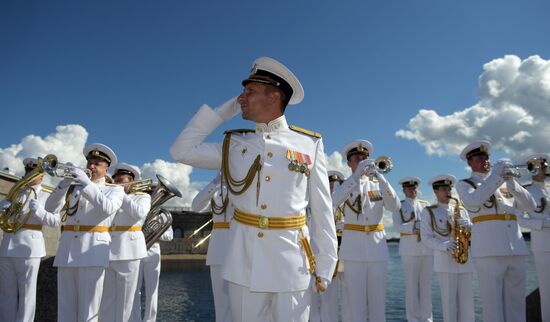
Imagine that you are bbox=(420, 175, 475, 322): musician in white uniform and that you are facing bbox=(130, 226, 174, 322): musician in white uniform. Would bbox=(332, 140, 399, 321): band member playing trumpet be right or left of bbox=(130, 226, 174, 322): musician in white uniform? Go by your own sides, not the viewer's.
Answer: left

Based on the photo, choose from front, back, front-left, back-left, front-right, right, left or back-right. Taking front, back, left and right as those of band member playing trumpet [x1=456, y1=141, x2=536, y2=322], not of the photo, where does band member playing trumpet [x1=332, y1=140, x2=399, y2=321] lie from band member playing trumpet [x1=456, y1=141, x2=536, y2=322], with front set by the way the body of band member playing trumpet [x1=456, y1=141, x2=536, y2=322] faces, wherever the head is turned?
back-right

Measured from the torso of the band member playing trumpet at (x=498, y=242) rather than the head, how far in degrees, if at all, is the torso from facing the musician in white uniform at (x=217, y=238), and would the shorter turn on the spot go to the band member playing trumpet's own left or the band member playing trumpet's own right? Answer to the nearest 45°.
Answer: approximately 135° to the band member playing trumpet's own right

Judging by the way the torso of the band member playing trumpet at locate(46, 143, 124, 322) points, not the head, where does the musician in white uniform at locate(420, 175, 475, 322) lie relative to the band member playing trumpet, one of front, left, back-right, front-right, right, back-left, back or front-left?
back-left

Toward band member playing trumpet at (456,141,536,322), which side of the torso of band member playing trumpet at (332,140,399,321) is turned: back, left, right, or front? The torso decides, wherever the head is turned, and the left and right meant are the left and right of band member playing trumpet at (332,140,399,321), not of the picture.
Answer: left

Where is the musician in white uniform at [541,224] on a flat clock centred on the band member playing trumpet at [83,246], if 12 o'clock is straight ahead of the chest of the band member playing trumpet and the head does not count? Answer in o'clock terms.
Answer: The musician in white uniform is roughly at 8 o'clock from the band member playing trumpet.

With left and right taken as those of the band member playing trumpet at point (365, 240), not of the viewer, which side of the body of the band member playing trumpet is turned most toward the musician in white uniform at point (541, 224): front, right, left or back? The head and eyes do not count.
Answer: left

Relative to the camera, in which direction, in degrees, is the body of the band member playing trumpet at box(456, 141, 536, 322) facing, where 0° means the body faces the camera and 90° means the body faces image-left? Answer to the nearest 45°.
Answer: approximately 315°

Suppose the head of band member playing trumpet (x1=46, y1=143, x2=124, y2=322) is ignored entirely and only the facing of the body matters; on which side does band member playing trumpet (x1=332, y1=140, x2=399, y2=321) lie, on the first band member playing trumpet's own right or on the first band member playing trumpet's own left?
on the first band member playing trumpet's own left

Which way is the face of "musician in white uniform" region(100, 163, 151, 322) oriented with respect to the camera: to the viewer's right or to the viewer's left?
to the viewer's left
